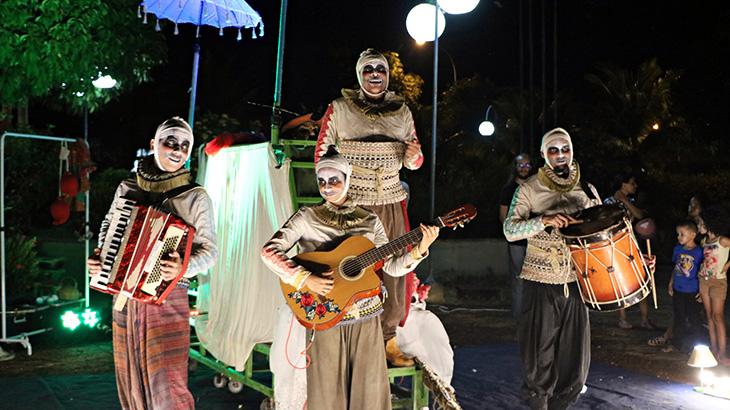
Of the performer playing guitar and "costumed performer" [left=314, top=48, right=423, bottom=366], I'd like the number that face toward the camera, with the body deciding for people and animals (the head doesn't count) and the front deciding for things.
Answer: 2

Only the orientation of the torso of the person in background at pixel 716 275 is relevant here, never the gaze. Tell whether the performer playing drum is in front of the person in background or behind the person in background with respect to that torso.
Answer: in front

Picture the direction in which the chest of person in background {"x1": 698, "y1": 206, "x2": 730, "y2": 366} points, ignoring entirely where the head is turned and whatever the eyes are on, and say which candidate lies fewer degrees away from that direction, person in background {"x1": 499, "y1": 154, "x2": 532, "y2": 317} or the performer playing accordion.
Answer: the performer playing accordion

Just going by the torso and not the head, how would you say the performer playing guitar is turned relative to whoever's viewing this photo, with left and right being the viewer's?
facing the viewer

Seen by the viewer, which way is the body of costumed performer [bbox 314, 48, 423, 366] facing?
toward the camera

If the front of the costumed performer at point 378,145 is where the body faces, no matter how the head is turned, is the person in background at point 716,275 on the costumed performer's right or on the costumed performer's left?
on the costumed performer's left

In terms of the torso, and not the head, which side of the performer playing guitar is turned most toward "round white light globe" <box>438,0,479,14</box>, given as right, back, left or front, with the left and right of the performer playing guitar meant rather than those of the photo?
back
